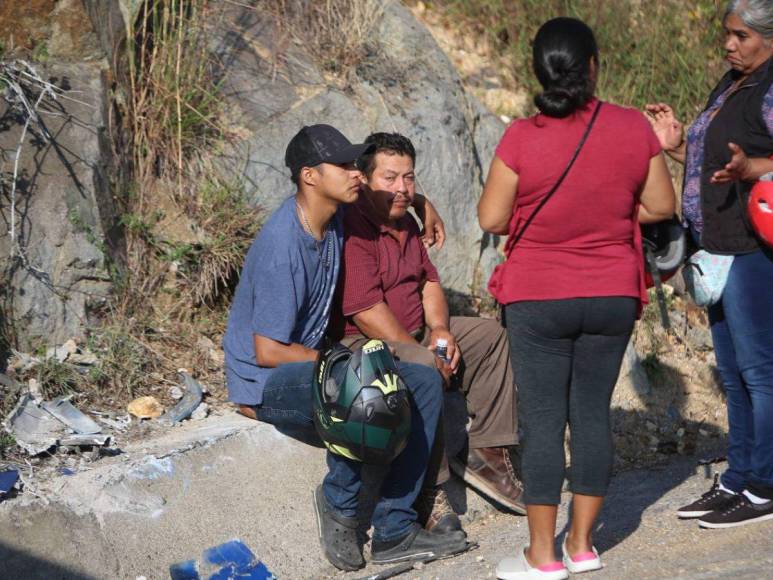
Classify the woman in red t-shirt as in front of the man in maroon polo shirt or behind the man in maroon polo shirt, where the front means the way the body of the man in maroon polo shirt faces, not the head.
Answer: in front

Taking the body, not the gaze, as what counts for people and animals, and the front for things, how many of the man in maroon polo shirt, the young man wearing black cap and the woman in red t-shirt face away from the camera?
1

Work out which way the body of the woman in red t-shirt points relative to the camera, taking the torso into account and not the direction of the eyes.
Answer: away from the camera

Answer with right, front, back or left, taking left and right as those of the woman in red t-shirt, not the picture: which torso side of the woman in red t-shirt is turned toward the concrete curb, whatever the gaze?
left

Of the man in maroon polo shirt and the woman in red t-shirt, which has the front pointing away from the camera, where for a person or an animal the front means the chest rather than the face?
the woman in red t-shirt

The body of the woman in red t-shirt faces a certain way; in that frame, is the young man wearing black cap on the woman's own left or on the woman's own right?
on the woman's own left

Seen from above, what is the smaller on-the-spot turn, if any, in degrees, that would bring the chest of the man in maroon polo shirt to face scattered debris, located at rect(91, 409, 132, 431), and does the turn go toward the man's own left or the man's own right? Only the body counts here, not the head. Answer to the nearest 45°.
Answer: approximately 135° to the man's own right

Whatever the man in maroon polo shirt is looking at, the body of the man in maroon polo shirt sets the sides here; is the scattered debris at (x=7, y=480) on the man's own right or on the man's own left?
on the man's own right

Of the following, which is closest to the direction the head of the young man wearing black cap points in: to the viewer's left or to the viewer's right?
to the viewer's right

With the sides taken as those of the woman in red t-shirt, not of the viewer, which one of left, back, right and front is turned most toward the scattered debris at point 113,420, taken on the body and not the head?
left

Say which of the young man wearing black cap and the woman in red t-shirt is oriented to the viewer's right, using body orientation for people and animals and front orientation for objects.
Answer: the young man wearing black cap

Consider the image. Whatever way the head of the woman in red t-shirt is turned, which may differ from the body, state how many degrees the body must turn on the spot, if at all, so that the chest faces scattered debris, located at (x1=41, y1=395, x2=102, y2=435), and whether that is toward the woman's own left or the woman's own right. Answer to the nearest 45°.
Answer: approximately 90° to the woman's own left

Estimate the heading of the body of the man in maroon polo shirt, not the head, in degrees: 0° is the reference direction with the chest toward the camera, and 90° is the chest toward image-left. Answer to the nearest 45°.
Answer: approximately 315°
